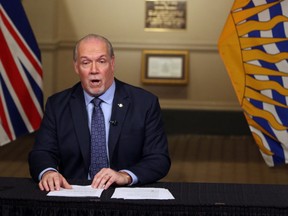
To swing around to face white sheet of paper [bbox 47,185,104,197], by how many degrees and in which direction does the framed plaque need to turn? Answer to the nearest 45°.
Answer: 0° — it already faces it

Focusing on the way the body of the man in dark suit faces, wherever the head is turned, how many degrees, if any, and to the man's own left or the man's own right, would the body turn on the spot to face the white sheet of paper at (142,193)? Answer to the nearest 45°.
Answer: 0° — they already face it

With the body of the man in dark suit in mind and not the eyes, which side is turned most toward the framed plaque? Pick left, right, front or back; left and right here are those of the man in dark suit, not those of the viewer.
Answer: back

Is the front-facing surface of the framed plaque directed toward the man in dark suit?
yes

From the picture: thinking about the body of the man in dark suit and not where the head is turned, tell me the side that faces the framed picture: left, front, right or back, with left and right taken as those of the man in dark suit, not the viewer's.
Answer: back

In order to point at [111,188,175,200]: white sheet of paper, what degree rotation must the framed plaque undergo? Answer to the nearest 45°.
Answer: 0° — it already faces it
